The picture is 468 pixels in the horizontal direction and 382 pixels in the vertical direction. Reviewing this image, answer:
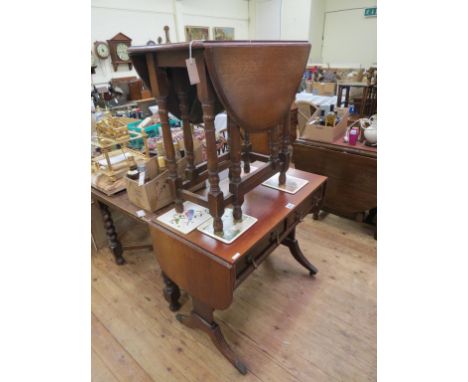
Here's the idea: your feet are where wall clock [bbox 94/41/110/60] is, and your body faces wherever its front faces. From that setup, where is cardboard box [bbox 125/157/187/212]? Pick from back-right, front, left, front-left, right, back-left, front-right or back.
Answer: front-right

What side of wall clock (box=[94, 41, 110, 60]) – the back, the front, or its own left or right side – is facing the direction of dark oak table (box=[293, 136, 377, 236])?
front

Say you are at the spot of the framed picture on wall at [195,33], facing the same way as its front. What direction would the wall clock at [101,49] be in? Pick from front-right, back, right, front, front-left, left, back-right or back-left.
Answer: front-right

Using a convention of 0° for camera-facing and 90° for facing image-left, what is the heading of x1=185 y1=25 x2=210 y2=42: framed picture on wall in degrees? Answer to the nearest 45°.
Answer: approximately 0°

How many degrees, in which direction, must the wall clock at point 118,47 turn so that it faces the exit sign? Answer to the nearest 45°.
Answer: approximately 45° to its left

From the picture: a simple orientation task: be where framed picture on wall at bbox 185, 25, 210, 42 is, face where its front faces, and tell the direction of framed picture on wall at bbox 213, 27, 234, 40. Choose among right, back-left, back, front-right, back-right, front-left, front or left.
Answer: back-left

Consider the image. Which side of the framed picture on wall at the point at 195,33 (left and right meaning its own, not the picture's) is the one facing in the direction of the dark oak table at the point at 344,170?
front

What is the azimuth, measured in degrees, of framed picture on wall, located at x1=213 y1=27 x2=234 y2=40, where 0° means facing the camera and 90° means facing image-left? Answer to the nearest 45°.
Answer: approximately 0°

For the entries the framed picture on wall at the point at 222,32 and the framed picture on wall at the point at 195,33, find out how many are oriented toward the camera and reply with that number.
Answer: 2

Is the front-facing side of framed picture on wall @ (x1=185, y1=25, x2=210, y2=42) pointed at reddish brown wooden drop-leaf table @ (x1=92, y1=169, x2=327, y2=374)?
yes
